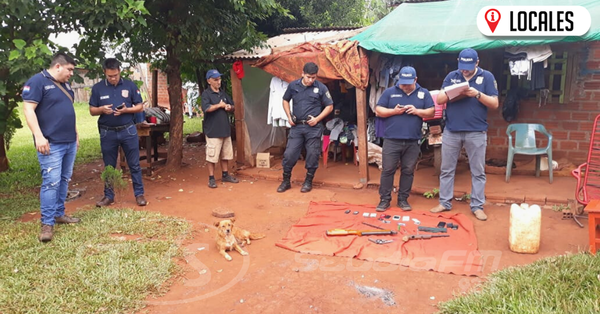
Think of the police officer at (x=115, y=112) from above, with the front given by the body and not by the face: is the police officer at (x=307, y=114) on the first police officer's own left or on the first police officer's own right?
on the first police officer's own left

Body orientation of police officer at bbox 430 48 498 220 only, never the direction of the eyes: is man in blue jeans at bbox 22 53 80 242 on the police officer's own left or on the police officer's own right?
on the police officer's own right

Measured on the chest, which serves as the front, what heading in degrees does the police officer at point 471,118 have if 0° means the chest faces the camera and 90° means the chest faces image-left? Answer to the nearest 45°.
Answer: approximately 0°

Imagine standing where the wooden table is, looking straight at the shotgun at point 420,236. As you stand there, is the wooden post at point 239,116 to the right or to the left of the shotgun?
left

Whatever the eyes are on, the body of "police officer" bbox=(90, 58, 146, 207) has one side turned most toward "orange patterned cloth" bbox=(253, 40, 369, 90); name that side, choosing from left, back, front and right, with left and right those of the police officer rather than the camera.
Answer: left

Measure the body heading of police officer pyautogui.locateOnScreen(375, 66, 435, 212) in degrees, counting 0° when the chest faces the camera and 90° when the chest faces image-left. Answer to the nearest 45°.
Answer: approximately 0°
